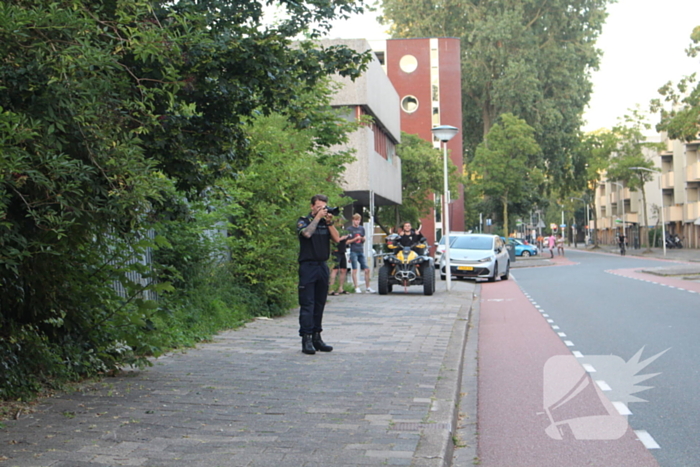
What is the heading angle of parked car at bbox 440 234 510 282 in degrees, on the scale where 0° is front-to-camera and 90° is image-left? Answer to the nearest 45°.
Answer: approximately 0°

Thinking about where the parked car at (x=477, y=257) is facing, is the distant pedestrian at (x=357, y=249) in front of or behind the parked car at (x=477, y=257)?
in front

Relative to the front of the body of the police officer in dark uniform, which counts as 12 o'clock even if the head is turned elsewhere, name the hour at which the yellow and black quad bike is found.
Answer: The yellow and black quad bike is roughly at 8 o'clock from the police officer in dark uniform.

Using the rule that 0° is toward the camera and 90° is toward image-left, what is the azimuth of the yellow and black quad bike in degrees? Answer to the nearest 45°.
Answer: approximately 0°

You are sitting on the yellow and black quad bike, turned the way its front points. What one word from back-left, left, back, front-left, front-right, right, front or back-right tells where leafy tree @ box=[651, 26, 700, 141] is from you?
back-left

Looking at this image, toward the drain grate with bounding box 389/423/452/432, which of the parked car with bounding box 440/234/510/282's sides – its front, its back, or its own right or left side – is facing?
front

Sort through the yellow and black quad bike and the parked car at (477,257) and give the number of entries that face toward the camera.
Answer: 2

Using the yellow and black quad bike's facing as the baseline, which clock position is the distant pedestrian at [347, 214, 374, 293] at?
The distant pedestrian is roughly at 4 o'clock from the yellow and black quad bike.

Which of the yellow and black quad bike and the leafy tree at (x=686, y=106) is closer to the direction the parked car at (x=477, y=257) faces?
the yellow and black quad bike

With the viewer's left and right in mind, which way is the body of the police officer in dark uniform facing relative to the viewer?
facing the viewer and to the right of the viewer

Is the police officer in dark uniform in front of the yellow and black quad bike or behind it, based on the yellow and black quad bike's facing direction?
in front

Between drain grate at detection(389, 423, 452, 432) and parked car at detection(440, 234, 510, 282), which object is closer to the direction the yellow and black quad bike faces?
the drain grate
